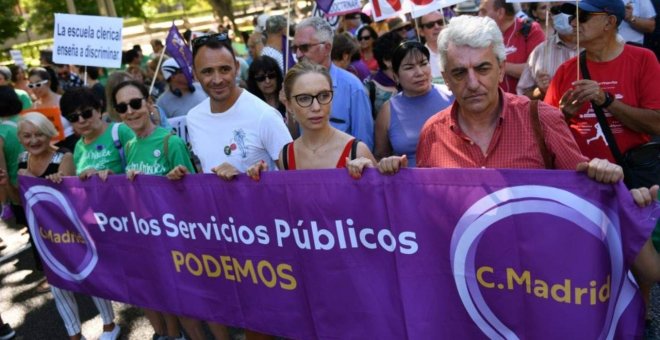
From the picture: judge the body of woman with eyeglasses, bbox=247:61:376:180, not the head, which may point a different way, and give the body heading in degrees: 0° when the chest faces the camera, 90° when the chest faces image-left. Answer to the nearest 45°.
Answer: approximately 0°

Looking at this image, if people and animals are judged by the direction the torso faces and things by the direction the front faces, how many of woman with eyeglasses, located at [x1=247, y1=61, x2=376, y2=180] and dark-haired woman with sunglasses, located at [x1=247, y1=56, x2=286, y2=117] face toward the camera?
2

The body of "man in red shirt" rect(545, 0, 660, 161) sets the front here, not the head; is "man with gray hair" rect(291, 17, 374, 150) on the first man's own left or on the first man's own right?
on the first man's own right

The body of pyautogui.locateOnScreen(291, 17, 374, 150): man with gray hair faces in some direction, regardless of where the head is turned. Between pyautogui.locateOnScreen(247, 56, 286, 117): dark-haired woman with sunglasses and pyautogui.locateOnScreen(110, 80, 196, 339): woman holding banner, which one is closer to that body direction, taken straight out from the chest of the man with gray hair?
the woman holding banner

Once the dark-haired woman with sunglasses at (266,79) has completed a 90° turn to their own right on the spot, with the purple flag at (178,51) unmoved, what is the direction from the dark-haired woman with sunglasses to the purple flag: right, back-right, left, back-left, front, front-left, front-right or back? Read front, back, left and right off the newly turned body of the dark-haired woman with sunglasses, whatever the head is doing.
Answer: front-right

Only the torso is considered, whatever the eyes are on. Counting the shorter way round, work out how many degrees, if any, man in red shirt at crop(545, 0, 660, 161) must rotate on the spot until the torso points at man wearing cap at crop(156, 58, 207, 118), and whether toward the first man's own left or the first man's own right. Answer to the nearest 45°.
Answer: approximately 45° to the first man's own right

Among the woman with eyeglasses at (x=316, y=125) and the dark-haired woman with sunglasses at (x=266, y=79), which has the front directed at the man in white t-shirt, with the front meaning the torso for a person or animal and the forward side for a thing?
the dark-haired woman with sunglasses

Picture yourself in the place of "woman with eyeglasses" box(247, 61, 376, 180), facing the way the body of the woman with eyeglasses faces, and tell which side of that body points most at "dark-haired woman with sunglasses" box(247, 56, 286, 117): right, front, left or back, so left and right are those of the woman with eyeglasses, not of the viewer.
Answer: back

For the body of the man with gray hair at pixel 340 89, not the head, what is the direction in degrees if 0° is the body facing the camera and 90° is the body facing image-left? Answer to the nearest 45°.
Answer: approximately 45°

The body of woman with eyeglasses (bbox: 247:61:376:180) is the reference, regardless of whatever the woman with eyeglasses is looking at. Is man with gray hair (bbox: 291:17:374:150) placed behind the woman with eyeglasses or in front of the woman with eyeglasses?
behind

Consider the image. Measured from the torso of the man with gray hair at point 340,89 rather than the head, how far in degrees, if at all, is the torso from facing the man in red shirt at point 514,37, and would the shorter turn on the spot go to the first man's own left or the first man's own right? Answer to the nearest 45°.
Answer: approximately 180°

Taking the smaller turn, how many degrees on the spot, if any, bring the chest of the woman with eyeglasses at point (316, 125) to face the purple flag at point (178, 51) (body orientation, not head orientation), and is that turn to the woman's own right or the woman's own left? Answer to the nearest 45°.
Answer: approximately 180°
